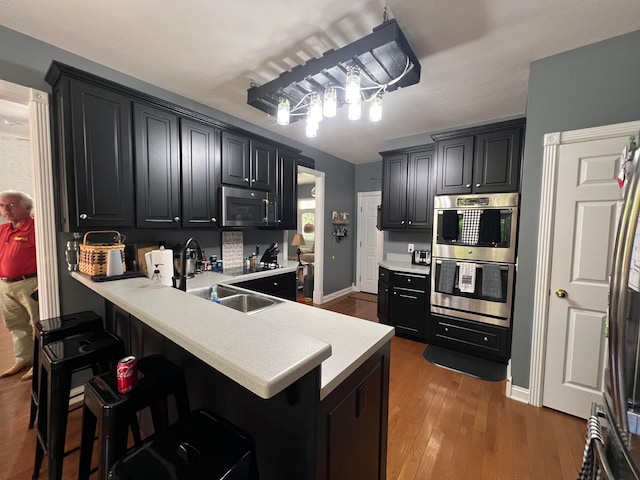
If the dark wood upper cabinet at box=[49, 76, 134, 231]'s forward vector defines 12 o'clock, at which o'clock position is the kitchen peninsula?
The kitchen peninsula is roughly at 1 o'clock from the dark wood upper cabinet.

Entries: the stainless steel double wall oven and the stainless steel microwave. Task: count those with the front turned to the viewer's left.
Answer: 0

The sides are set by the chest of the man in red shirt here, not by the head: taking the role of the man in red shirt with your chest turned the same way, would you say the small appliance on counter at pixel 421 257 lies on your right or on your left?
on your left

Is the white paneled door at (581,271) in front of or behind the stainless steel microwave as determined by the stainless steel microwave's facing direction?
in front

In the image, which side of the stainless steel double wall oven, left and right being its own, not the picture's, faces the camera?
front

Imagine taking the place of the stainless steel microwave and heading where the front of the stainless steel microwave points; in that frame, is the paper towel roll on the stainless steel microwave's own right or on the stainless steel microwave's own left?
on the stainless steel microwave's own right

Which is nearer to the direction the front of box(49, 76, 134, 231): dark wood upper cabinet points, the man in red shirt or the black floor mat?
the black floor mat

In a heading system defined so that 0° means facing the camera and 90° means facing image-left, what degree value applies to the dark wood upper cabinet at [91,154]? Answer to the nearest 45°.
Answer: approximately 315°

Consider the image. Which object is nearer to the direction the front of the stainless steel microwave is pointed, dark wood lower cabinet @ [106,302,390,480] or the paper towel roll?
the dark wood lower cabinet

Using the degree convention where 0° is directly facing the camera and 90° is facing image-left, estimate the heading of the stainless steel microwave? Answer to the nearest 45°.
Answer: approximately 315°

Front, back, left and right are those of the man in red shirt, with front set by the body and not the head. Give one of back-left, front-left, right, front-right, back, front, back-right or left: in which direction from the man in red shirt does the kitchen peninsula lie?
front-left

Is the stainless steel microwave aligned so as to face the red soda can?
no

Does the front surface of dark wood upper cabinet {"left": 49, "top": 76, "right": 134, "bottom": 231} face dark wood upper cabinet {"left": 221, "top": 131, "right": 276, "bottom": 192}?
no

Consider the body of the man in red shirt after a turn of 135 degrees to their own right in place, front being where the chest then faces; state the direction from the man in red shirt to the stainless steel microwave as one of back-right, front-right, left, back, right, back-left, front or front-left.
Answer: back-right

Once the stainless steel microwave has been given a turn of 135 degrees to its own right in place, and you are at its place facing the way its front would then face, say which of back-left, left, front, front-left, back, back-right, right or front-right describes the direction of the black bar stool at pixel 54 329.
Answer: front-left
